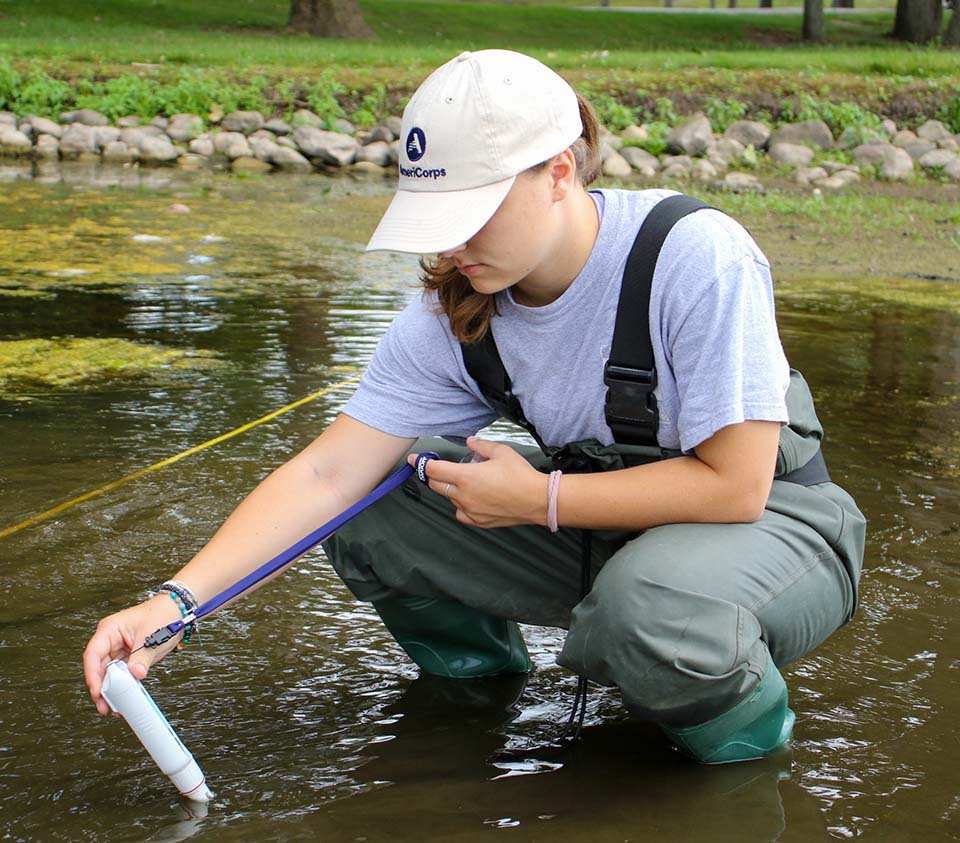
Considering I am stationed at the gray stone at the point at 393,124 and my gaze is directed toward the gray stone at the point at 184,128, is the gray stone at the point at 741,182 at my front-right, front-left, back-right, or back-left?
back-left

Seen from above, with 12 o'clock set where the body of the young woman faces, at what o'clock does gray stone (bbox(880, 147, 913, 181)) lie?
The gray stone is roughly at 5 o'clock from the young woman.

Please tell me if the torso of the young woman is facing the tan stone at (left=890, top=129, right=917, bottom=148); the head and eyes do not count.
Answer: no

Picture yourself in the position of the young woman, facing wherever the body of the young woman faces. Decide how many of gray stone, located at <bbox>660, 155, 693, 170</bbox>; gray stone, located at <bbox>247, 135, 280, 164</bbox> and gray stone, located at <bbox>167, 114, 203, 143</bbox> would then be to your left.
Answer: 0

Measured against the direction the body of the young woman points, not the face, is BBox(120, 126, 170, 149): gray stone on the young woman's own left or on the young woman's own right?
on the young woman's own right

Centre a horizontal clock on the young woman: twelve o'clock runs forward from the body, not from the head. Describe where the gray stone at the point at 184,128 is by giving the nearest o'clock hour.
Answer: The gray stone is roughly at 4 o'clock from the young woman.

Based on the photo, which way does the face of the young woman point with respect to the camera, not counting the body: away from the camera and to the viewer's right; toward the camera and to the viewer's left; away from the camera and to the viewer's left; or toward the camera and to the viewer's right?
toward the camera and to the viewer's left

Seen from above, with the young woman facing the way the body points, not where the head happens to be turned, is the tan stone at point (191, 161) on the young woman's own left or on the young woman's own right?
on the young woman's own right

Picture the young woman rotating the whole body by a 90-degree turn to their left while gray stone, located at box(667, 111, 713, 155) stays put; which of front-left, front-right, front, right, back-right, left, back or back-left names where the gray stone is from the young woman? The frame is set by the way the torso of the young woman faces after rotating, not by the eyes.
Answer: back-left

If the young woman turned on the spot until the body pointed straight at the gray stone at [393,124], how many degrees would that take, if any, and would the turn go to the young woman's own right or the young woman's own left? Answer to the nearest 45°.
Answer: approximately 135° to the young woman's own right

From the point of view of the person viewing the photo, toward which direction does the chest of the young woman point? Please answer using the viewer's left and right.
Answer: facing the viewer and to the left of the viewer

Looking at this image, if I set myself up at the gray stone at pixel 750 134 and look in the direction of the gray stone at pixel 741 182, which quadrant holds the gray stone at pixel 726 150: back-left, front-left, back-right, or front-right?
front-right

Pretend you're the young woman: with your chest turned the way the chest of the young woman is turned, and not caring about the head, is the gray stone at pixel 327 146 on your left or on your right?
on your right

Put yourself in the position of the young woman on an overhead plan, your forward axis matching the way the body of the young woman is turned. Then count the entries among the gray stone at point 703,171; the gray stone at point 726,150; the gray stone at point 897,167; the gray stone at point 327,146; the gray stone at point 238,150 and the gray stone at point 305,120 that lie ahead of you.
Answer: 0

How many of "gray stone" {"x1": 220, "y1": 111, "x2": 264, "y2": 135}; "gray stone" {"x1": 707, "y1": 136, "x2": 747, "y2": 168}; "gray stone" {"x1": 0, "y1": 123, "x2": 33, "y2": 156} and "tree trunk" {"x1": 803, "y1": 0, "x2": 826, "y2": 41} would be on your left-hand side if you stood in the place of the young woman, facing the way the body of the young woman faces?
0

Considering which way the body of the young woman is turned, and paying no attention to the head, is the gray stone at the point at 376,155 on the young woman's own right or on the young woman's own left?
on the young woman's own right

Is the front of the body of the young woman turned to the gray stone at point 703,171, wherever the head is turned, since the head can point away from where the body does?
no
